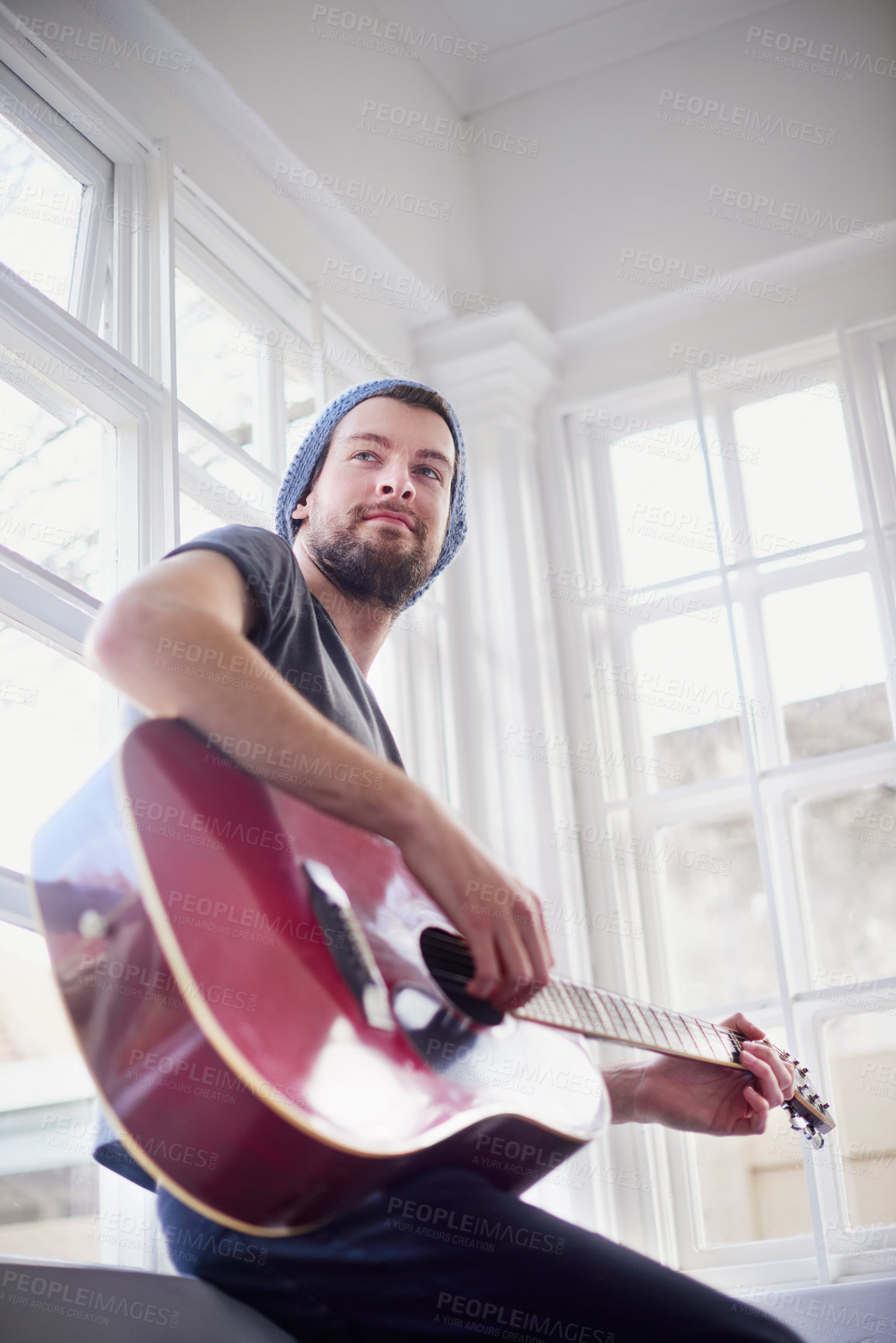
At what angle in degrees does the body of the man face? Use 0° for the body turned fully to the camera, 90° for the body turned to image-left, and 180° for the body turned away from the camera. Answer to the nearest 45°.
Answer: approximately 315°

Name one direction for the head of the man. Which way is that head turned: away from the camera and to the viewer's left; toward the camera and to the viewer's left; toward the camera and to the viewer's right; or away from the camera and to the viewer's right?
toward the camera and to the viewer's right
